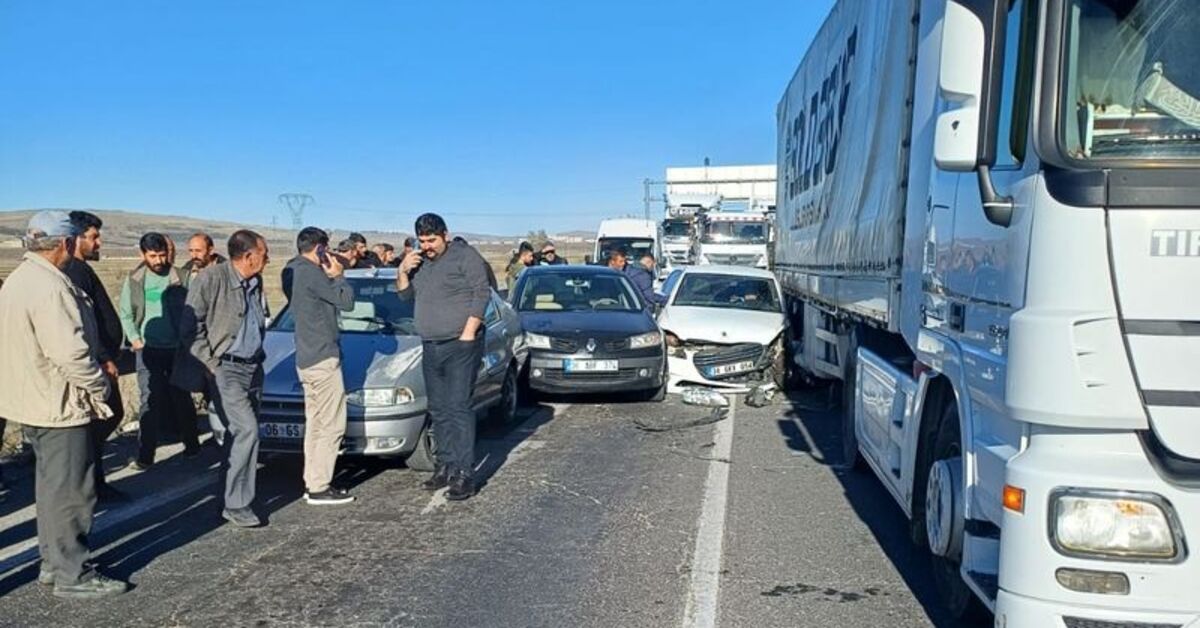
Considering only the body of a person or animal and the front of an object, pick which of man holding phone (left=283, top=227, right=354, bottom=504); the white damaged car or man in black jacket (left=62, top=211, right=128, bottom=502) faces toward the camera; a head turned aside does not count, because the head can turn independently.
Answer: the white damaged car

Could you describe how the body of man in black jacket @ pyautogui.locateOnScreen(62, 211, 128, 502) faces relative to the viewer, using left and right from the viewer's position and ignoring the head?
facing to the right of the viewer

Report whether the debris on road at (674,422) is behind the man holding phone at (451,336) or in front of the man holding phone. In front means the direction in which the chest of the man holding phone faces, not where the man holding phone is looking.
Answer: behind

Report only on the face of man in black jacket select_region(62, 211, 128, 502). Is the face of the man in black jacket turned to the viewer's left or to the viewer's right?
to the viewer's right

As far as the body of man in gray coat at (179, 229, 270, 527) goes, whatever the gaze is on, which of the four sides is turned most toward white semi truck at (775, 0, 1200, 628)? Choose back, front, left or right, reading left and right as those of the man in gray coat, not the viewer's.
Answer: front

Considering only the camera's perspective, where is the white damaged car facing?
facing the viewer

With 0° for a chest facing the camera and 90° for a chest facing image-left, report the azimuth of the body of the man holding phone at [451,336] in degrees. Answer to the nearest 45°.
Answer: approximately 45°

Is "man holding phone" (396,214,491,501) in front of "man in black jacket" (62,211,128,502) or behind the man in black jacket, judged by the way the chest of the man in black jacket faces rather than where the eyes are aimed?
in front

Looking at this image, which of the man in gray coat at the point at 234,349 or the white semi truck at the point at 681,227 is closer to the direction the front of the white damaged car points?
the man in gray coat
